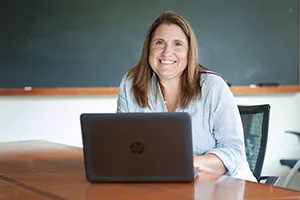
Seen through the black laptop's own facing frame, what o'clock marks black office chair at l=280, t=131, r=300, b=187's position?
The black office chair is roughly at 1 o'clock from the black laptop.

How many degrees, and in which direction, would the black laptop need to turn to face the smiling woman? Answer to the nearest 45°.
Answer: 0° — it already faces them

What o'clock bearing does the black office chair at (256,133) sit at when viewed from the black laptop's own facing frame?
The black office chair is roughly at 1 o'clock from the black laptop.

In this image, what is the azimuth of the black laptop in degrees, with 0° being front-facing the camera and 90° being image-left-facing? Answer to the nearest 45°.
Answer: approximately 180°
